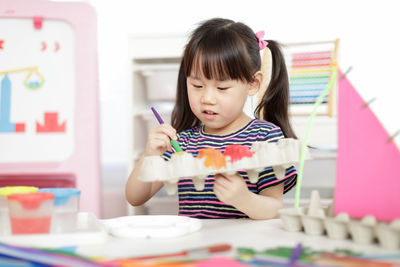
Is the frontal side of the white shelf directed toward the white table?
yes

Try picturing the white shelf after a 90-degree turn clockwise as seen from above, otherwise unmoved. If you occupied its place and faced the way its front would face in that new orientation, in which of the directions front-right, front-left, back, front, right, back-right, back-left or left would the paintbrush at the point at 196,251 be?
left

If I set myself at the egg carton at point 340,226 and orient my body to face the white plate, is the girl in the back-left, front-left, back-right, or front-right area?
front-right

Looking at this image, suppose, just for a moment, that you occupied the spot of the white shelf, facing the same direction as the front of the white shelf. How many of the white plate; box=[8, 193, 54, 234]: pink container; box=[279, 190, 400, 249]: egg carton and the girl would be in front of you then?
4

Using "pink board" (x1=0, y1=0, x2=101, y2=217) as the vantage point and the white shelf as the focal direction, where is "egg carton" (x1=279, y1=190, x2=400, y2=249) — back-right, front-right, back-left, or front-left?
back-right

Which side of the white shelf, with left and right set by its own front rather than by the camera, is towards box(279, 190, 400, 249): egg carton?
front

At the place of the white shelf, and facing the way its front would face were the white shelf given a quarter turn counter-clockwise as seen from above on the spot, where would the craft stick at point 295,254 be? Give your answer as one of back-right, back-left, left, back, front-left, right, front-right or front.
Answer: right

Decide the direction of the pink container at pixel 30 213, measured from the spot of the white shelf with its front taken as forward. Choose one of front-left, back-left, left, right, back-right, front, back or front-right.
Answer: front

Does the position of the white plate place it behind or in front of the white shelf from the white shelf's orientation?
in front

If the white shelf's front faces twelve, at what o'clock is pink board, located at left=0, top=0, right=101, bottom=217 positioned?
The pink board is roughly at 1 o'clock from the white shelf.

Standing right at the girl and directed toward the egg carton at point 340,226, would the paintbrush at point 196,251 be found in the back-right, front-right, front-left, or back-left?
front-right

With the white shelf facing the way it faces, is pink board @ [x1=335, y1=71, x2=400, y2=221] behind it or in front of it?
in front

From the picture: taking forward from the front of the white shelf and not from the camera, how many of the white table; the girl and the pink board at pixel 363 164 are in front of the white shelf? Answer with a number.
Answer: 3

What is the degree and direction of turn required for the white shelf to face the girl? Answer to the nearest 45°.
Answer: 0° — it already faces them

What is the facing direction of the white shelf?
toward the camera
